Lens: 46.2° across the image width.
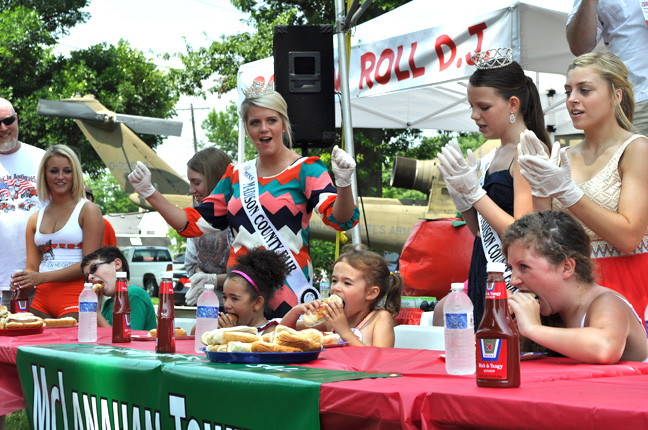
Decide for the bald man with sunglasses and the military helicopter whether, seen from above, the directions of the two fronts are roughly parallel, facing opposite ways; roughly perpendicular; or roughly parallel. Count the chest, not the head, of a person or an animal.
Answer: roughly perpendicular

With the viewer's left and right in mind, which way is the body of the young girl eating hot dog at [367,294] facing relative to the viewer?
facing the viewer and to the left of the viewer

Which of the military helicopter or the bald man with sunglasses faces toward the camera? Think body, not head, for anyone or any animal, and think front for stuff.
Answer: the bald man with sunglasses

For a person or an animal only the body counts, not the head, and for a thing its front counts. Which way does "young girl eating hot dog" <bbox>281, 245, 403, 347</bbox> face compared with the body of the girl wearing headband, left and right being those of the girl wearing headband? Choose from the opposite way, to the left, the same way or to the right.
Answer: the same way

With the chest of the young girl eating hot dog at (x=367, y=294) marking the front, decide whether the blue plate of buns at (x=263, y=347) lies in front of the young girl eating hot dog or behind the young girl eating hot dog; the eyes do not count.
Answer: in front

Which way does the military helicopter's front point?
to the viewer's right

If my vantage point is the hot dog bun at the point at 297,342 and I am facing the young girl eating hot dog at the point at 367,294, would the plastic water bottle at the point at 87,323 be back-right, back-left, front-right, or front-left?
front-left

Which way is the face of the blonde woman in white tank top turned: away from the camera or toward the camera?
toward the camera

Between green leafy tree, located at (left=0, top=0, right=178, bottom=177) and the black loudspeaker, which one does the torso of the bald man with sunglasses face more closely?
the black loudspeaker

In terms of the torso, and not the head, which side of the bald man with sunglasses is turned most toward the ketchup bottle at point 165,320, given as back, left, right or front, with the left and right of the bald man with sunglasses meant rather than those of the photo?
front

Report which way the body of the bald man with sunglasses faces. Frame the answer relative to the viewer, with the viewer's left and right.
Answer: facing the viewer

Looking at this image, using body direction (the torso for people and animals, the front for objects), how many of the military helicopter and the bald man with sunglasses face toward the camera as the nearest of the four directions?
1

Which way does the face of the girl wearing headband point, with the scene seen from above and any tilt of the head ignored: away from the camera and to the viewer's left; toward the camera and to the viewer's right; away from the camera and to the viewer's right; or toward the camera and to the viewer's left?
toward the camera and to the viewer's left
